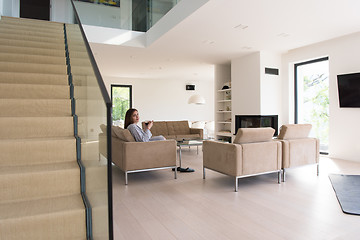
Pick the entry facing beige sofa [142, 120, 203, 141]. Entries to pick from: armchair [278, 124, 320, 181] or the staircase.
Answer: the armchair

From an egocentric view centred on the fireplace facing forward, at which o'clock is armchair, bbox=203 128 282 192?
The armchair is roughly at 12 o'clock from the fireplace.

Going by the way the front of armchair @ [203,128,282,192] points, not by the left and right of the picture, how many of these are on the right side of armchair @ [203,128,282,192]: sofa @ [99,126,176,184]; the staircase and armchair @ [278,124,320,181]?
1

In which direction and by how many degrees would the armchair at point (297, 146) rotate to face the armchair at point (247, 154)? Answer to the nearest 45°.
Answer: approximately 90° to its left

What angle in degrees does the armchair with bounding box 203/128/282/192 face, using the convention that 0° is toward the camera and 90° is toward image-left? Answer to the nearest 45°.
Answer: approximately 135°

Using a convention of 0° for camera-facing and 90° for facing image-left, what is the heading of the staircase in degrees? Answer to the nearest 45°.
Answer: approximately 0°

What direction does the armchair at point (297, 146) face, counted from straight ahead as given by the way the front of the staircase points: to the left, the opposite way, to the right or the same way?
the opposite way

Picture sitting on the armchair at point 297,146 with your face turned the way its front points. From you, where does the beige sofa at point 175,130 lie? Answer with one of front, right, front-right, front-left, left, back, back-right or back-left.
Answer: front

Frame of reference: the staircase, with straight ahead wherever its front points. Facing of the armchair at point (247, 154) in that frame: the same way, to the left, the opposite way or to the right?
the opposite way

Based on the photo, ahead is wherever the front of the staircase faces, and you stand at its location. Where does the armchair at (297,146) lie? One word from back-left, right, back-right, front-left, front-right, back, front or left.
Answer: left

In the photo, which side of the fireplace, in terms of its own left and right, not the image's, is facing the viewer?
front

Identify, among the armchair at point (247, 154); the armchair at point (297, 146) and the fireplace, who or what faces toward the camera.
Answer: the fireplace

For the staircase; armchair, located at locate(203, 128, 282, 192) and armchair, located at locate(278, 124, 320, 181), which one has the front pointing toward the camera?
the staircase

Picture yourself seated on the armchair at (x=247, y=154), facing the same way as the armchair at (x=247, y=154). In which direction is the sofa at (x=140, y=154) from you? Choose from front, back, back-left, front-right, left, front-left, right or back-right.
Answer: front-left

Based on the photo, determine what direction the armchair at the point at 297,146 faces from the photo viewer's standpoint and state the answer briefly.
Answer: facing away from the viewer and to the left of the viewer

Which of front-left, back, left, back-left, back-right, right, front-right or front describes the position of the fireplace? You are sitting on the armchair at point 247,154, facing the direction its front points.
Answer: front-right
